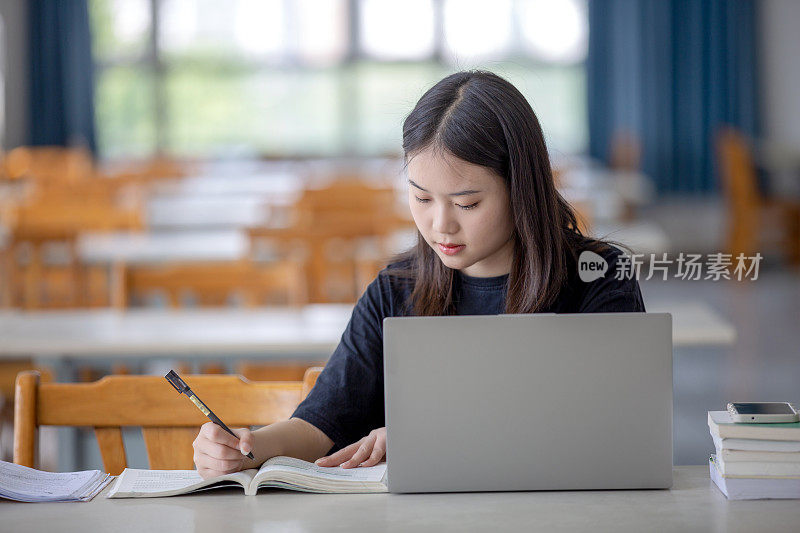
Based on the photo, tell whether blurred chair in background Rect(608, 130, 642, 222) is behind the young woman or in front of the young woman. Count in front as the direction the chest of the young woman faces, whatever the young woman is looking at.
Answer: behind

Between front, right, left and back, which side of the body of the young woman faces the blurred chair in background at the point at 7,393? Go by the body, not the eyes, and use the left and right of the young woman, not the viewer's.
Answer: right

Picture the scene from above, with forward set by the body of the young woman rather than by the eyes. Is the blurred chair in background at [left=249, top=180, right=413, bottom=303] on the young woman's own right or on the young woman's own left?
on the young woman's own right
